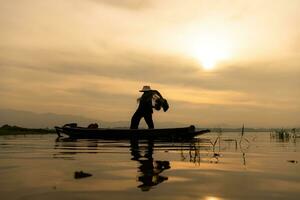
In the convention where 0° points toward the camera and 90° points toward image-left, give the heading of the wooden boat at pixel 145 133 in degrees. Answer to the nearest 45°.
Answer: approximately 270°
